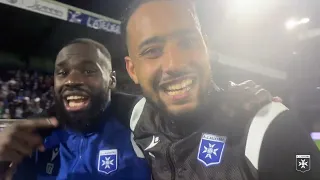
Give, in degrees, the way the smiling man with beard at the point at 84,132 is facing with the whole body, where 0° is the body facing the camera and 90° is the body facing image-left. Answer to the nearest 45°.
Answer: approximately 0°

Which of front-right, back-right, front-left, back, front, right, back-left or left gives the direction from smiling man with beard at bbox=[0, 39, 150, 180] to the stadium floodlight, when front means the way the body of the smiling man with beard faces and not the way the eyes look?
back-left
